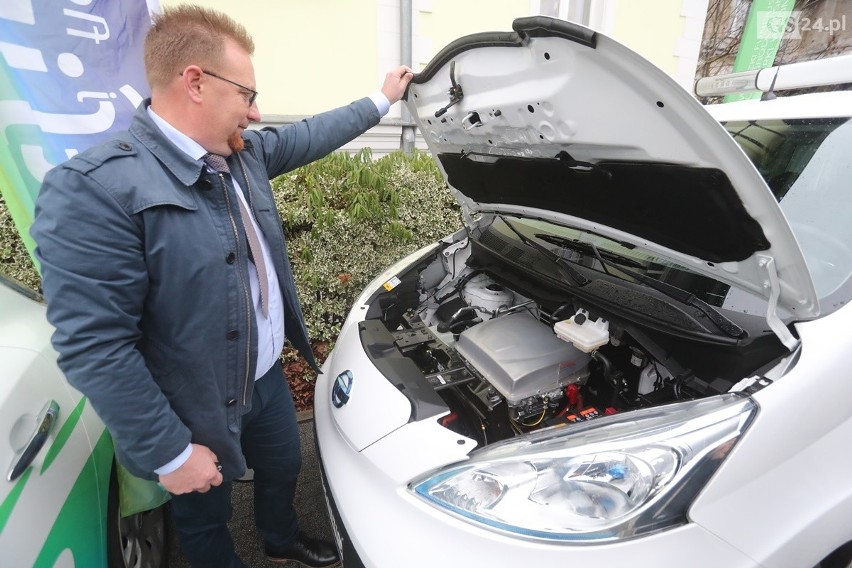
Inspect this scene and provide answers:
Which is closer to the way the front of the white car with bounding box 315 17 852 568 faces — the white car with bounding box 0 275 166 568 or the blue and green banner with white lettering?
the white car

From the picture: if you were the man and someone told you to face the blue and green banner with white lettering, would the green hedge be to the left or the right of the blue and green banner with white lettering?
right

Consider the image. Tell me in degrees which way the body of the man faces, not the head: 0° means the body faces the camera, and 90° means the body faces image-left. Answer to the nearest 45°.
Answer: approximately 315°

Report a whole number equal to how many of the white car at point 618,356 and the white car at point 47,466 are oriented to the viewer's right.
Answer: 0

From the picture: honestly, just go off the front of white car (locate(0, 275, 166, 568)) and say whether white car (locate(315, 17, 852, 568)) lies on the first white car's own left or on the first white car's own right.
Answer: on the first white car's own left

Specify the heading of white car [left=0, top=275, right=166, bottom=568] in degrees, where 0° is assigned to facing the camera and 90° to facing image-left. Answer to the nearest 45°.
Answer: approximately 45°

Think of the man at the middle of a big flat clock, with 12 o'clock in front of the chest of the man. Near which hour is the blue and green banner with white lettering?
The blue and green banner with white lettering is roughly at 7 o'clock from the man.

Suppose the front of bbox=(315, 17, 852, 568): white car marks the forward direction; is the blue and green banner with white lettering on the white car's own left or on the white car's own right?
on the white car's own right

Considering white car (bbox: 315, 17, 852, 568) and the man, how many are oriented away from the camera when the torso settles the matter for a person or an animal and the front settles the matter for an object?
0

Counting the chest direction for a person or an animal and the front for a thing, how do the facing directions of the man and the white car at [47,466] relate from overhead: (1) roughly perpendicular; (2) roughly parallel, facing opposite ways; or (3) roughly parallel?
roughly perpendicular

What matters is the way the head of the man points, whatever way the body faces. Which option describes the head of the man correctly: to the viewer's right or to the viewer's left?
to the viewer's right

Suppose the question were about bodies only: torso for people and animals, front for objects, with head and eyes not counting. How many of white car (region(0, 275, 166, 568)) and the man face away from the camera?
0
